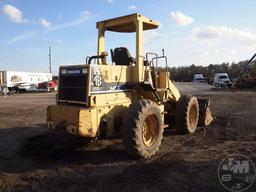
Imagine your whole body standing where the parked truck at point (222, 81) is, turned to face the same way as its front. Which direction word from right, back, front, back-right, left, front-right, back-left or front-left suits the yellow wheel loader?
front-right

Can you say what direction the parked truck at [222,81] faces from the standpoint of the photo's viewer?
facing the viewer and to the right of the viewer

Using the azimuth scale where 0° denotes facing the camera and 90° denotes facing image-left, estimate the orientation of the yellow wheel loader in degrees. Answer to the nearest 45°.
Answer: approximately 225°

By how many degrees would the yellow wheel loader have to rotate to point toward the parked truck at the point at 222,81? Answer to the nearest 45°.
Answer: approximately 45° to its left

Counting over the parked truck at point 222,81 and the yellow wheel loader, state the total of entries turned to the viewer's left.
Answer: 0
